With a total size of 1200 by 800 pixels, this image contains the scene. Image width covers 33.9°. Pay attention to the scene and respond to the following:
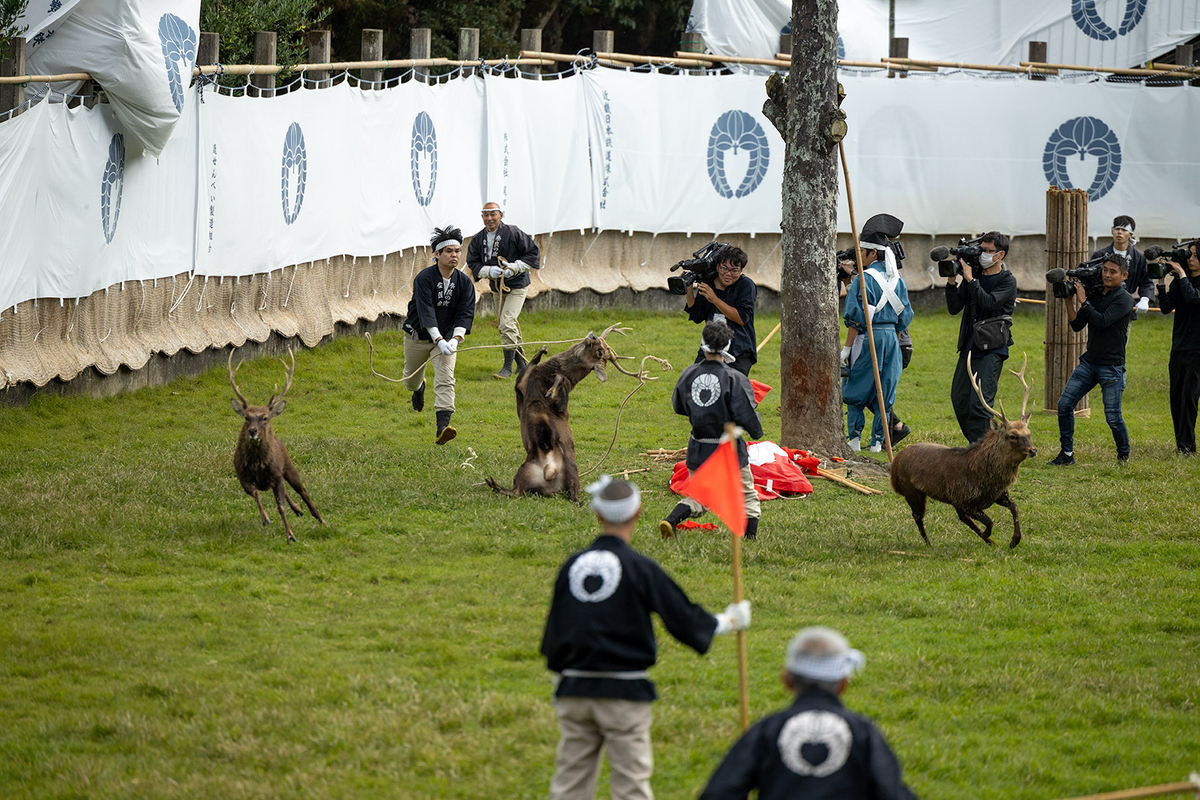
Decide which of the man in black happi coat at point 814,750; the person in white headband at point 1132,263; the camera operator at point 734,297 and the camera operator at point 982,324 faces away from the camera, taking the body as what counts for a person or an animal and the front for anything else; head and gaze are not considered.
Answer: the man in black happi coat

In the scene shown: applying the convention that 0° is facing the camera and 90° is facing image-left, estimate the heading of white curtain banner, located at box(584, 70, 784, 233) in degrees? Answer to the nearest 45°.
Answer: approximately 0°

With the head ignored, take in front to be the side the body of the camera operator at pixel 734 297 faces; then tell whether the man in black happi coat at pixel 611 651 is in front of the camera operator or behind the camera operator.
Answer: in front

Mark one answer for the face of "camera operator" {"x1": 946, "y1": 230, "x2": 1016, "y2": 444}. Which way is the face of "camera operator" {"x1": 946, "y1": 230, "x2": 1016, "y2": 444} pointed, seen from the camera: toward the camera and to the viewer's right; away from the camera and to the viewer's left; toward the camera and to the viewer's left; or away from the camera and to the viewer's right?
toward the camera and to the viewer's left

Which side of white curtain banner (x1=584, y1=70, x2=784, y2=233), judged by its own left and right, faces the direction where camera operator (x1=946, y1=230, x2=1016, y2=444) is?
front

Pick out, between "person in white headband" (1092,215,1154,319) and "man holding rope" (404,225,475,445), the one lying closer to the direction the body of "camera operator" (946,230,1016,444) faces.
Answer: the man holding rope

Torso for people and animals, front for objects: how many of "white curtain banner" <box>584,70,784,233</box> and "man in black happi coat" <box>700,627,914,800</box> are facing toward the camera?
1

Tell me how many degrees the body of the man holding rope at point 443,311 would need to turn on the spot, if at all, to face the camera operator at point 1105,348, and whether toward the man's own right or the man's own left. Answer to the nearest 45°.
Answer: approximately 45° to the man's own left

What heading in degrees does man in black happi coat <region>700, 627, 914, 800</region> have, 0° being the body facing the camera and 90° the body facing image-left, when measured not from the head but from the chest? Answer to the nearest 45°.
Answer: approximately 180°
